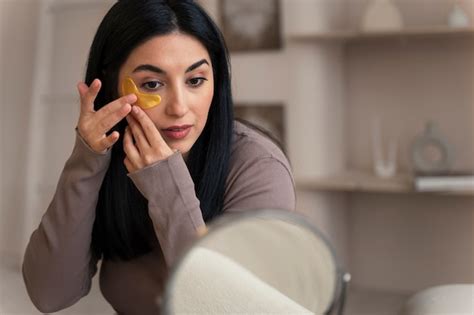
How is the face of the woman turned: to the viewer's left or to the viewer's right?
to the viewer's right

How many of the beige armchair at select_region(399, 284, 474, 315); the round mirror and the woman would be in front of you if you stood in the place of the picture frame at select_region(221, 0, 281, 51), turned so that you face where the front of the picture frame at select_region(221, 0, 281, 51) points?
3

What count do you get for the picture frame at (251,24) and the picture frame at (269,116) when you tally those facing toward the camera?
2

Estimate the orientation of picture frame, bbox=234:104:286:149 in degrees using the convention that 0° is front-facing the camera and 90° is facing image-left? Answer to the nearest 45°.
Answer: approximately 0°

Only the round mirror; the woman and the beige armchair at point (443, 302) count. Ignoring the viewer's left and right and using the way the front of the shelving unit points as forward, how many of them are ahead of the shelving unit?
3

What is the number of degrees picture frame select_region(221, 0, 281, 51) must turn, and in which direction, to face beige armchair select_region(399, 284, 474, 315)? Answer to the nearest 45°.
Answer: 0° — it already faces it

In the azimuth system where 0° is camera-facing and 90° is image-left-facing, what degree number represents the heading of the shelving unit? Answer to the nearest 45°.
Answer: approximately 0°

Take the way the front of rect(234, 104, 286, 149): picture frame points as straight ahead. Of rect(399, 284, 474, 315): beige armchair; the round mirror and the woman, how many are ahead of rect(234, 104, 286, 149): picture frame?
3

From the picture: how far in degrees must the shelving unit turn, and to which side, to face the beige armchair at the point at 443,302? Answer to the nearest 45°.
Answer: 0° — it already faces it
